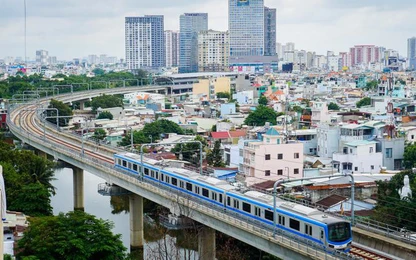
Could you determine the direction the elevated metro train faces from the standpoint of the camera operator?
facing the viewer and to the right of the viewer

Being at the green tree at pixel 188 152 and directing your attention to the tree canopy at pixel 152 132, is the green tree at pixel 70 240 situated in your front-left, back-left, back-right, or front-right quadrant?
back-left

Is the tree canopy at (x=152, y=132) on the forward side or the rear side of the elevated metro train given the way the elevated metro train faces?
on the rear side

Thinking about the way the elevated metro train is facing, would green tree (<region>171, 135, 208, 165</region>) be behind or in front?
behind

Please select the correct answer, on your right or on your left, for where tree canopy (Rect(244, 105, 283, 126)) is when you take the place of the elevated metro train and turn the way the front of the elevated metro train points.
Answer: on your left

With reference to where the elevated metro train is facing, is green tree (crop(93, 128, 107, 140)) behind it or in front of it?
behind

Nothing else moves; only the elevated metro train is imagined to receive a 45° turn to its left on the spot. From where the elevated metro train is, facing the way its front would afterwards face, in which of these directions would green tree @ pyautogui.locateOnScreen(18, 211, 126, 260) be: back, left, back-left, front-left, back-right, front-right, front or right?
back

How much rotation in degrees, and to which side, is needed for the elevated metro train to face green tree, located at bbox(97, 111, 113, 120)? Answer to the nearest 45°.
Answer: approximately 135° to its left

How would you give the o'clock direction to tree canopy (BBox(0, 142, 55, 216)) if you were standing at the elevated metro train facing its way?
The tree canopy is roughly at 6 o'clock from the elevated metro train.

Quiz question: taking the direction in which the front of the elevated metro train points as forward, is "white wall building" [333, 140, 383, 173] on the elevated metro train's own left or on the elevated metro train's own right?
on the elevated metro train's own left
